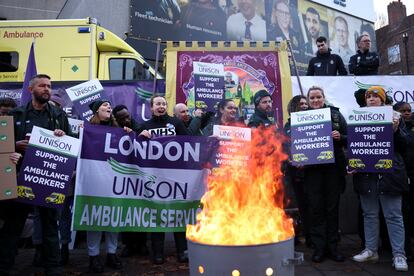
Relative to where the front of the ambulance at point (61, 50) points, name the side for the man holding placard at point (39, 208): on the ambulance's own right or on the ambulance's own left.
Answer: on the ambulance's own right

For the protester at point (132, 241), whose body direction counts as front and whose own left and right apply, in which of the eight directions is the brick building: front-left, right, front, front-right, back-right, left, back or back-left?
left

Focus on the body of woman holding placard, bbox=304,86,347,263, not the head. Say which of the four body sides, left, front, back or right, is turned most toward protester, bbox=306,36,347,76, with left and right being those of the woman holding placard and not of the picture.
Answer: back

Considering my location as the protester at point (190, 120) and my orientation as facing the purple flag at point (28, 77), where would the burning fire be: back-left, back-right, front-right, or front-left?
back-left

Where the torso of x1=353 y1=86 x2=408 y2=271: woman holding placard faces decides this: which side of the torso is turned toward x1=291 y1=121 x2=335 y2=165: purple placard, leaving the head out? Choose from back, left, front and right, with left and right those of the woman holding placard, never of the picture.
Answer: right

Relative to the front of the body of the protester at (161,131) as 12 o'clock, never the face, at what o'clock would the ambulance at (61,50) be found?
The ambulance is roughly at 5 o'clock from the protester.

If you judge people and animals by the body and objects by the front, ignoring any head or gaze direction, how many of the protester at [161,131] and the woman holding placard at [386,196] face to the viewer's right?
0

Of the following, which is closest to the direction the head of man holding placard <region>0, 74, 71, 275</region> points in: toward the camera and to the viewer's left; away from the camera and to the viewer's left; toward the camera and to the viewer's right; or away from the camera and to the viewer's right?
toward the camera and to the viewer's right

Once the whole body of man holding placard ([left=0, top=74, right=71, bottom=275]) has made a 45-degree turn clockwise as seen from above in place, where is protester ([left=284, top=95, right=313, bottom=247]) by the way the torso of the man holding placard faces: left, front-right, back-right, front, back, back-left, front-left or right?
back-left

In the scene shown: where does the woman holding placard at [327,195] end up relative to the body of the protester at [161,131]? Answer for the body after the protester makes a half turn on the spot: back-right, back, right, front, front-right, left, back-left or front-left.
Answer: right

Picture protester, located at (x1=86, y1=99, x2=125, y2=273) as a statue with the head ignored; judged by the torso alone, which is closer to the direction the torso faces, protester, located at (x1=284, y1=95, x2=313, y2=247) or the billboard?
the protester

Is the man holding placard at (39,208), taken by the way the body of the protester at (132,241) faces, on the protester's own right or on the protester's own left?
on the protester's own right

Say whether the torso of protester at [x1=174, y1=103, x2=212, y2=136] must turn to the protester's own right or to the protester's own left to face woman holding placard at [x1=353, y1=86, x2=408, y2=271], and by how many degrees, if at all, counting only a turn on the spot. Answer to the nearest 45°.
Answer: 0° — they already face them

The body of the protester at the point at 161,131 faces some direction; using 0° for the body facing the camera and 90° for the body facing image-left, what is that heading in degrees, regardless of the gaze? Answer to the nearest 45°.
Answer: approximately 0°

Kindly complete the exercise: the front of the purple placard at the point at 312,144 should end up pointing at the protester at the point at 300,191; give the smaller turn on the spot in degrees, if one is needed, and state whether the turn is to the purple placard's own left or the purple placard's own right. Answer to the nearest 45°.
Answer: approximately 180°
